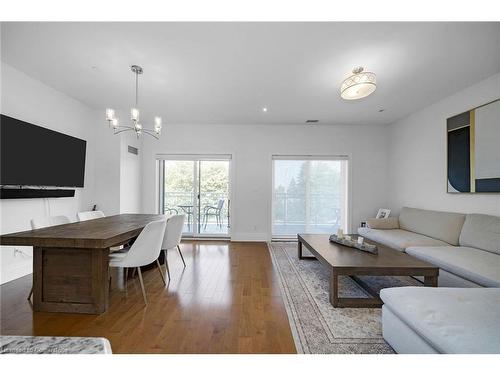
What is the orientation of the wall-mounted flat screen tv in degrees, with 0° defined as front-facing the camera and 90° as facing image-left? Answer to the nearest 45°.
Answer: approximately 315°

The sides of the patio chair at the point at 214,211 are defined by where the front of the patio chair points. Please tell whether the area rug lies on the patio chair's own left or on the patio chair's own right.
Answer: on the patio chair's own left

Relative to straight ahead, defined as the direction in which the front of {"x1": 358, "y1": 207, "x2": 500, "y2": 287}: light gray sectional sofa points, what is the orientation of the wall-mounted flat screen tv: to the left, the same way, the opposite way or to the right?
the opposite way

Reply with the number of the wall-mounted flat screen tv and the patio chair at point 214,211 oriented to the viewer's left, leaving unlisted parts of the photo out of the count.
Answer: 1

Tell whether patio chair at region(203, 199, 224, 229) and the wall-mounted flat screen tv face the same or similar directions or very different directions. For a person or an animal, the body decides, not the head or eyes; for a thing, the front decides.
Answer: very different directions

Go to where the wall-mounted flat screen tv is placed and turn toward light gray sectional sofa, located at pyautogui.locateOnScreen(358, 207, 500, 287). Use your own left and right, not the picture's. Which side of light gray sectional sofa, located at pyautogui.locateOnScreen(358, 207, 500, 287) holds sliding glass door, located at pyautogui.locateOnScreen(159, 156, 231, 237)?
left

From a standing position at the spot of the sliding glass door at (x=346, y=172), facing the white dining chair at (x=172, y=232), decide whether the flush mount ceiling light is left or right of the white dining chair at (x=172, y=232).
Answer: left

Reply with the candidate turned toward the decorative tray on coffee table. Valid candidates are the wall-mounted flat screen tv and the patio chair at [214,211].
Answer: the wall-mounted flat screen tv

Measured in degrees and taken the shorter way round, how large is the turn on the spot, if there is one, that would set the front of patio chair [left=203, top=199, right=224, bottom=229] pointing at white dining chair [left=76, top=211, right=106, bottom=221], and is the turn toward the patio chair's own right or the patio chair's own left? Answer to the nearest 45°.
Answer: approximately 45° to the patio chair's own left

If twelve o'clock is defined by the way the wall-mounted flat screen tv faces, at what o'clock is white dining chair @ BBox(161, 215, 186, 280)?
The white dining chair is roughly at 12 o'clock from the wall-mounted flat screen tv.

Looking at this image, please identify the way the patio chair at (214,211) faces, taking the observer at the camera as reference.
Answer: facing to the left of the viewer

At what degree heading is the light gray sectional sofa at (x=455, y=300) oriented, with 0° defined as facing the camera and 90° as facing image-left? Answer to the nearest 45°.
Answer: approximately 45°

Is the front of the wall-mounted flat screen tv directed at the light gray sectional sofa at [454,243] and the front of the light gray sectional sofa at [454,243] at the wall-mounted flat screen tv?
yes
